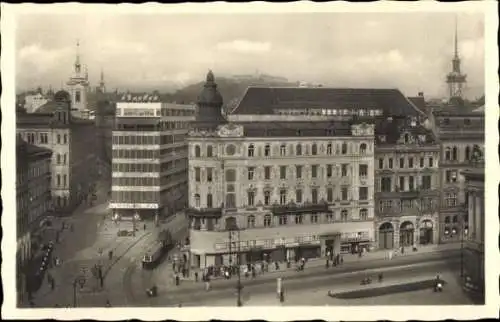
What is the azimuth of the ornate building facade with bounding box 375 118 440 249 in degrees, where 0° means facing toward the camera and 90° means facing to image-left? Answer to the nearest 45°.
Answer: approximately 0°

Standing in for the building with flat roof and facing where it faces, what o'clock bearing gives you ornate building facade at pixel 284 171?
The ornate building facade is roughly at 9 o'clock from the building with flat roof.

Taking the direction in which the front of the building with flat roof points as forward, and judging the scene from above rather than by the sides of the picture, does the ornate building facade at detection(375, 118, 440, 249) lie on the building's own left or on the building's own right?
on the building's own left

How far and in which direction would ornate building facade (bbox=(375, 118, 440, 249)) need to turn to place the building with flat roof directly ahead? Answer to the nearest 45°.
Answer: approximately 90° to its right

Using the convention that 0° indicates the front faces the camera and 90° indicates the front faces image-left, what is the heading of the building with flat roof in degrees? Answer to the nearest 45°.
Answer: approximately 0°

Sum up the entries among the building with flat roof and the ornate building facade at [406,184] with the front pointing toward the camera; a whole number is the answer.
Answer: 2

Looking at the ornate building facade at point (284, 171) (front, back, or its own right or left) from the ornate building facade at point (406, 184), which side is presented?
left
